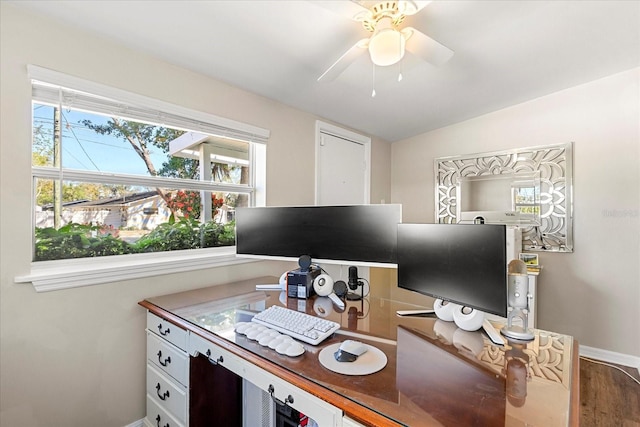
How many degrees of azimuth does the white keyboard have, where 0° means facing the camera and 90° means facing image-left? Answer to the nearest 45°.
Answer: approximately 45°

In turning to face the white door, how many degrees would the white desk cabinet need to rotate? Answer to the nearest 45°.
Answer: approximately 180°

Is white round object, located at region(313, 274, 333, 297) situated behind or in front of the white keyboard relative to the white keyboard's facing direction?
behind

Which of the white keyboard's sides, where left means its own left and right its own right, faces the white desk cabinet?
right

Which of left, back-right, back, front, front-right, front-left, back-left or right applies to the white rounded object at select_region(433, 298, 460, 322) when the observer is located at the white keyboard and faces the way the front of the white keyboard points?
back-left

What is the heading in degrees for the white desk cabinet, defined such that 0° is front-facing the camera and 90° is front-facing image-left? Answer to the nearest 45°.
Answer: approximately 45°

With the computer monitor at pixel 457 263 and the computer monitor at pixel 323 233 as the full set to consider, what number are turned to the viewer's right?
0

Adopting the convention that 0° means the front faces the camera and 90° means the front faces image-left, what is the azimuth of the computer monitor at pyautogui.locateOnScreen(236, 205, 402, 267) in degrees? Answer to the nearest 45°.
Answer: approximately 45°
